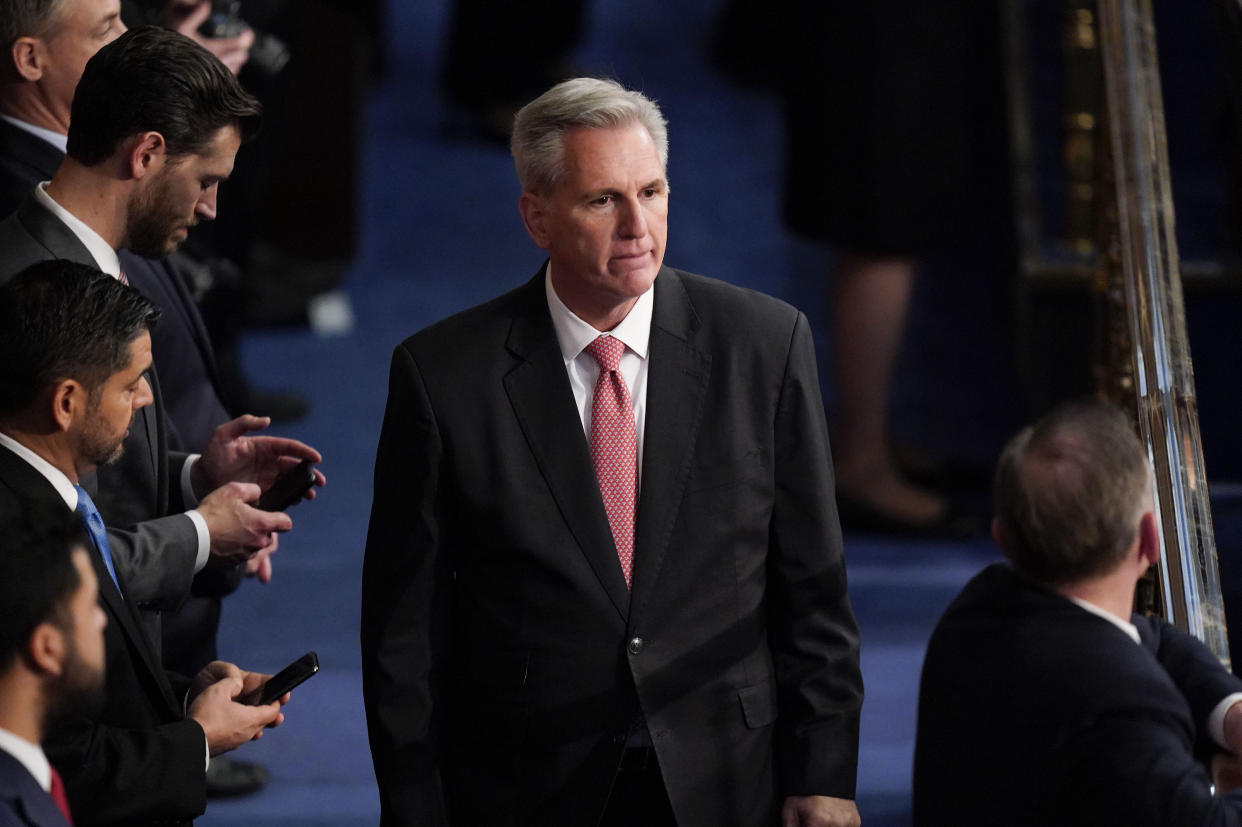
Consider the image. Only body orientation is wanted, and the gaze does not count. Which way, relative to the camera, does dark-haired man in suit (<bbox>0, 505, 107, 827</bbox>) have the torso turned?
to the viewer's right

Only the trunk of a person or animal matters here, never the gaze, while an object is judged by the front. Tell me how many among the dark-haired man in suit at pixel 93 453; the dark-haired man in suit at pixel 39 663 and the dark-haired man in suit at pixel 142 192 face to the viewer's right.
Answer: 3

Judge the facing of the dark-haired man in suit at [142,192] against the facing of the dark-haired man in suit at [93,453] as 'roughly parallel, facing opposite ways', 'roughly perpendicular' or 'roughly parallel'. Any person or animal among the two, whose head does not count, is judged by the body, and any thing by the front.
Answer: roughly parallel

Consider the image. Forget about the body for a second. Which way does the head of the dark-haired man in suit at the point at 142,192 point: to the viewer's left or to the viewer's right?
to the viewer's right

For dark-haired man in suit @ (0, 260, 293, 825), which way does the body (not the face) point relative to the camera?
to the viewer's right

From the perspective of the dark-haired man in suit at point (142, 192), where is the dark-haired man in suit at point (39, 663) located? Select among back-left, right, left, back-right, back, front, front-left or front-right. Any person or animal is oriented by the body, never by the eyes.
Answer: right

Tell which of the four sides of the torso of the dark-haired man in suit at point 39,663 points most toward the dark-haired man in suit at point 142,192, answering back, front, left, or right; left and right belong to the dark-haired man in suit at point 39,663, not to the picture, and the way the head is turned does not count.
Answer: left

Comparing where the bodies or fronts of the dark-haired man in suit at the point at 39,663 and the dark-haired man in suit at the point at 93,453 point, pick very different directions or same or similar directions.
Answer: same or similar directions

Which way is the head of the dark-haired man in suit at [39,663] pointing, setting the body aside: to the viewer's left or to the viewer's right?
to the viewer's right

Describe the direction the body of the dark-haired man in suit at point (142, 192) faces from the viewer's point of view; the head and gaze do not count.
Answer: to the viewer's right

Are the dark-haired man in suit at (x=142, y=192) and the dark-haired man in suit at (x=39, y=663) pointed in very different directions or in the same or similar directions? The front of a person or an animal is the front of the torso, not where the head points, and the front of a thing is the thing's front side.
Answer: same or similar directions
